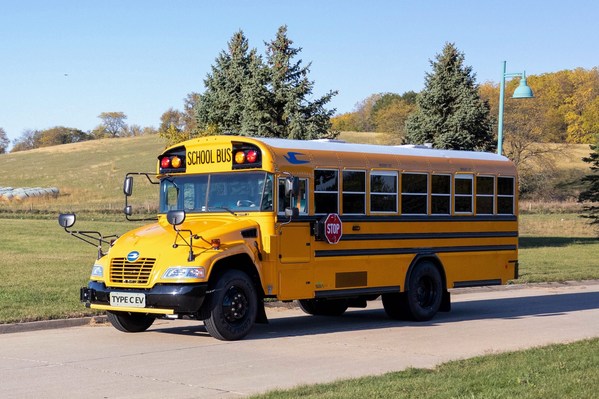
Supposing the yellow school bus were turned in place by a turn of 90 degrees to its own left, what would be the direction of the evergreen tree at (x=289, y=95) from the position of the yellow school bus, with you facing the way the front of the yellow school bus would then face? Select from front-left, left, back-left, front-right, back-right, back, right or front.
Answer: back-left

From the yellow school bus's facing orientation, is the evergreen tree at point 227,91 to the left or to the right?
on its right

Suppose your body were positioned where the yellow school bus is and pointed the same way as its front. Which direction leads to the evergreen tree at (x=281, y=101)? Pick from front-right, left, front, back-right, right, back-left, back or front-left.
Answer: back-right

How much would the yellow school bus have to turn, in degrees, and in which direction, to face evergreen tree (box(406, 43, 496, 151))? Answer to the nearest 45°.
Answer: approximately 135° to its right

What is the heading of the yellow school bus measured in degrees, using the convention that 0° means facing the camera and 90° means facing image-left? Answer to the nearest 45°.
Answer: approximately 45°
